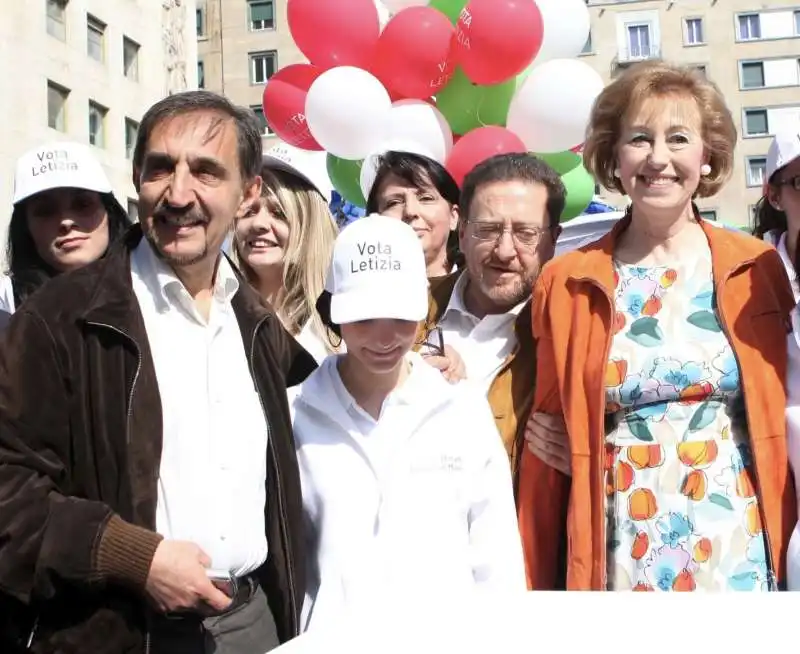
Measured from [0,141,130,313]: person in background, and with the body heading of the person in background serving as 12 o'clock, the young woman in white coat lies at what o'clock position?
The young woman in white coat is roughly at 11 o'clock from the person in background.

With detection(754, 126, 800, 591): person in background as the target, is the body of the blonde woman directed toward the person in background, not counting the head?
no

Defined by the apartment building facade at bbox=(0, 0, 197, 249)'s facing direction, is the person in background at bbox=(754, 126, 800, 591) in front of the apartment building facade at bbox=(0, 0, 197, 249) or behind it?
in front

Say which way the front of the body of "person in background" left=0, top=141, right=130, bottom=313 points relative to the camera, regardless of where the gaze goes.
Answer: toward the camera

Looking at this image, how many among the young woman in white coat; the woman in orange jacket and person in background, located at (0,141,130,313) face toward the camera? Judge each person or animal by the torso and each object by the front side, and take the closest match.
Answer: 3

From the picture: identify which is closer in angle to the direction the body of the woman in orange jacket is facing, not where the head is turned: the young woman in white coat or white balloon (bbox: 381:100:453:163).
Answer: the young woman in white coat

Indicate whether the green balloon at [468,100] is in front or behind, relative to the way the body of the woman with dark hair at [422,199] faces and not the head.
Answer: behind

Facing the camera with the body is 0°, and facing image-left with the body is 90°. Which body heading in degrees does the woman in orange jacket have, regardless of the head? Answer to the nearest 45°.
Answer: approximately 0°

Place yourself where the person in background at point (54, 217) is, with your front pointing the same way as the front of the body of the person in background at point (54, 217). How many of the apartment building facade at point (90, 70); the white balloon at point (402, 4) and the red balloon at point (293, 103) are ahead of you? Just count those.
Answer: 0

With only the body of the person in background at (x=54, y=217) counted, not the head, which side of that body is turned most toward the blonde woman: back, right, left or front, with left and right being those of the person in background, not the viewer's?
left

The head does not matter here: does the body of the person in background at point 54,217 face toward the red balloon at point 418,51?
no

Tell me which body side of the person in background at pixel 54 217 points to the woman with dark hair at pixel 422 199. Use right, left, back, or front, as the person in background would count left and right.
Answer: left

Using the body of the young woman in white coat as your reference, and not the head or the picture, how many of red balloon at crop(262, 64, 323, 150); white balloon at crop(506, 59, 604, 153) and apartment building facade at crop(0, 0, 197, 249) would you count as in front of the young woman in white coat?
0

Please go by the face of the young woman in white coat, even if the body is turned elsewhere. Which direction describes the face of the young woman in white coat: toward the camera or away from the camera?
toward the camera

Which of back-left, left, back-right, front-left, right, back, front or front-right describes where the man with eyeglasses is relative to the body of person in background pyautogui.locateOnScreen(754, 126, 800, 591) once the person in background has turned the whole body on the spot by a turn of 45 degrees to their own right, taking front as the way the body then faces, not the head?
right

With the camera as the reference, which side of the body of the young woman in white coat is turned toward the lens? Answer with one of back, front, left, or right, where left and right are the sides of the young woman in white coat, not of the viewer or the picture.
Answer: front
